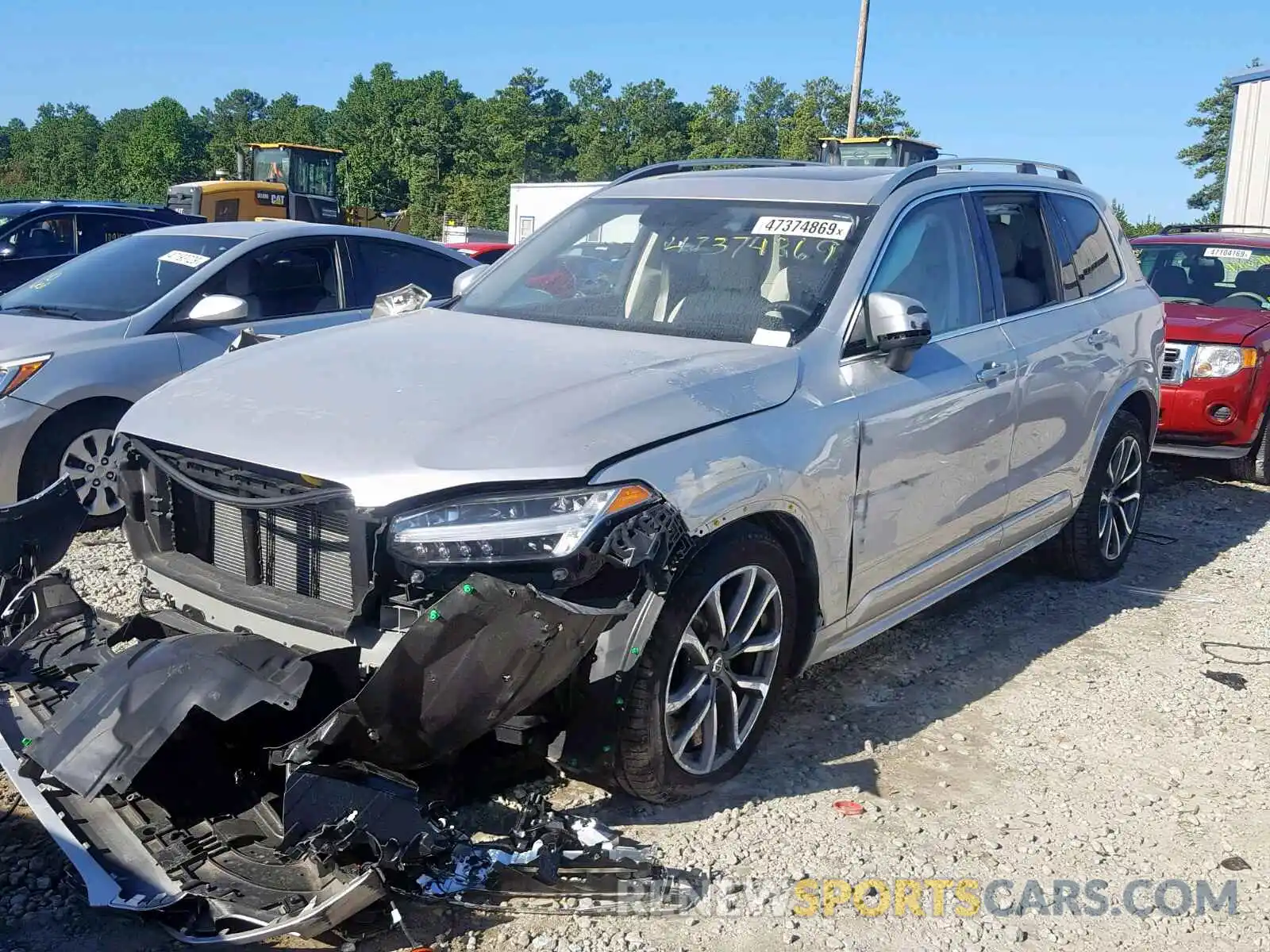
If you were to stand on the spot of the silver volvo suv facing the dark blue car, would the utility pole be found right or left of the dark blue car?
right

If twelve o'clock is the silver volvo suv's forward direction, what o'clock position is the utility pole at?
The utility pole is roughly at 5 o'clock from the silver volvo suv.

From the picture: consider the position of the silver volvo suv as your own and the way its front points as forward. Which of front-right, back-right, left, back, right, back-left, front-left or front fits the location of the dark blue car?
right

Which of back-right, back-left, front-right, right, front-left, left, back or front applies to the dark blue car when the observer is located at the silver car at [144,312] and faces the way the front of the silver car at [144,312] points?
back-right

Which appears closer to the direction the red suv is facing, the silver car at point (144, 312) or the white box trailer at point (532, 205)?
the silver car

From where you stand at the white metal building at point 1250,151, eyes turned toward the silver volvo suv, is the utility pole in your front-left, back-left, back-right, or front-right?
back-right

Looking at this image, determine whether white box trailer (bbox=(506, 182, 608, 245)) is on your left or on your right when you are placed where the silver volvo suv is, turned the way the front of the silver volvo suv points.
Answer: on your right

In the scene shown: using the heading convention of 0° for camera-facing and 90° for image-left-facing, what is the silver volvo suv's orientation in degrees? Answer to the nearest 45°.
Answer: approximately 45°

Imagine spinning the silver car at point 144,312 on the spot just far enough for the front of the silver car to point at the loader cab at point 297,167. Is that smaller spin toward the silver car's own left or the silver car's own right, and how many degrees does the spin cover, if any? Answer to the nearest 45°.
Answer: approximately 135° to the silver car's own right

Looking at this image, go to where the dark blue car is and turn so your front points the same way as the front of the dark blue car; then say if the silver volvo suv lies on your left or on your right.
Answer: on your left

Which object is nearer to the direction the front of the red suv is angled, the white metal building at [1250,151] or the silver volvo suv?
the silver volvo suv

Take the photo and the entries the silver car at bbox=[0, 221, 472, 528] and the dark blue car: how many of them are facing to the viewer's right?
0

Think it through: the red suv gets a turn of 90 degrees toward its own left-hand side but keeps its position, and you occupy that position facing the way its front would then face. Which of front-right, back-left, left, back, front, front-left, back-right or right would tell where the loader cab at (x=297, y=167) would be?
back
